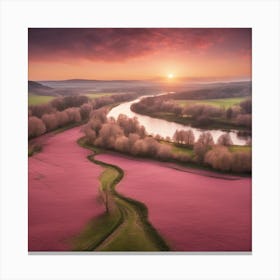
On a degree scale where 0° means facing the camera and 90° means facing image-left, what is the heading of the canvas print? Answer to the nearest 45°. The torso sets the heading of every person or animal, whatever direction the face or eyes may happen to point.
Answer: approximately 0°
